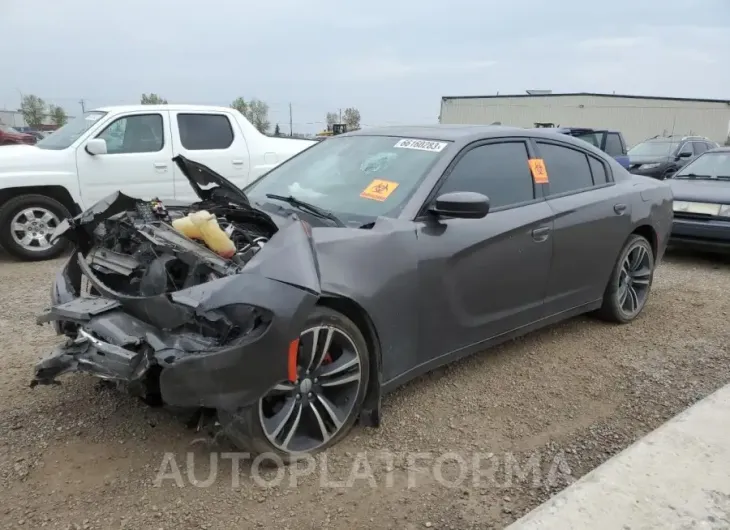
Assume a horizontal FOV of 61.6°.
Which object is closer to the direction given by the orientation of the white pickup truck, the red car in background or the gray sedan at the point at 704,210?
the red car in background

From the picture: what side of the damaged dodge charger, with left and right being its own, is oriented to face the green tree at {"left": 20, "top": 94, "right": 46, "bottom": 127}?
right

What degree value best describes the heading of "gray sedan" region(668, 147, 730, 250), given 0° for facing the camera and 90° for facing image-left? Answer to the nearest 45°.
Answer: approximately 0°

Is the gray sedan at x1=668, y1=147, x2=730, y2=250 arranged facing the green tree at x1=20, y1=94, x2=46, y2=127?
no

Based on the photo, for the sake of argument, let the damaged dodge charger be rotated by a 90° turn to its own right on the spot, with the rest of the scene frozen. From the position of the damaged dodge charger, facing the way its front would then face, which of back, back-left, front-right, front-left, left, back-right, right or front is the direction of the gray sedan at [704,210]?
right

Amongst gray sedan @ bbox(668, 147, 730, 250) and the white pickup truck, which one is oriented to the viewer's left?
the white pickup truck

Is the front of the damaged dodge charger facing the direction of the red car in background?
no

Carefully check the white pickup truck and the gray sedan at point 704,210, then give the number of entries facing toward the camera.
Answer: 1

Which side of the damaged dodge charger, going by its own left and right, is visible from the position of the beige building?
back

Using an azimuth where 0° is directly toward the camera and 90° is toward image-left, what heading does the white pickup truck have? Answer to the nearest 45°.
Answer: approximately 90°

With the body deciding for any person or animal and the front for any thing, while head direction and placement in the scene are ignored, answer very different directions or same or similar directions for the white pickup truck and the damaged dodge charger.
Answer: same or similar directions

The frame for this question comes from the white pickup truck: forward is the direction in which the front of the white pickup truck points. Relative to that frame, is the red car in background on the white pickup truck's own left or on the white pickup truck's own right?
on the white pickup truck's own right

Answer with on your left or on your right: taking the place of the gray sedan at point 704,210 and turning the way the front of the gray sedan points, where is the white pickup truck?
on your right

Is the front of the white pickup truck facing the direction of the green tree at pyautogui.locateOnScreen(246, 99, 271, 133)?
no

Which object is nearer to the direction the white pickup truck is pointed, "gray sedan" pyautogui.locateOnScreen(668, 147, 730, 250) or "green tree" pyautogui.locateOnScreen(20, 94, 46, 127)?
the green tree

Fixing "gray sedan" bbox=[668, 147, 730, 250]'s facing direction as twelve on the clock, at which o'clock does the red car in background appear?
The red car in background is roughly at 3 o'clock from the gray sedan.

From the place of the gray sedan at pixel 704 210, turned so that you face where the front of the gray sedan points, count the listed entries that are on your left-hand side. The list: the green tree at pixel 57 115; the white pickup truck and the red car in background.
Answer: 0

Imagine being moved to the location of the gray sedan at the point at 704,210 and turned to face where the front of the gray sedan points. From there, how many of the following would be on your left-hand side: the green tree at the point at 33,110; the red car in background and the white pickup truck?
0

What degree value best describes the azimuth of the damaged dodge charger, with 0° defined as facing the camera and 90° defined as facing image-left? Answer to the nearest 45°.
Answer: approximately 45°
